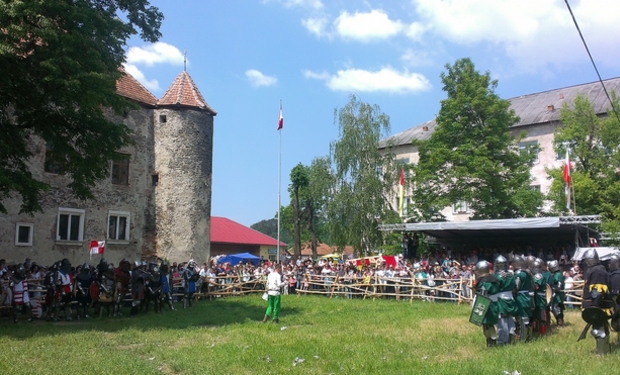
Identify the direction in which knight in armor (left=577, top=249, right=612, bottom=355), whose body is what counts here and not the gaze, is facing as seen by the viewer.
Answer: to the viewer's left

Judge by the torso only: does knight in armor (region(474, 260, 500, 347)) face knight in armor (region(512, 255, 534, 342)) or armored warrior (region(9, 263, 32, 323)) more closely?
the armored warrior

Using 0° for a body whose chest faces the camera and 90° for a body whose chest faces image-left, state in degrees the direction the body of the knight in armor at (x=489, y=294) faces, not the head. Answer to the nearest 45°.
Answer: approximately 90°

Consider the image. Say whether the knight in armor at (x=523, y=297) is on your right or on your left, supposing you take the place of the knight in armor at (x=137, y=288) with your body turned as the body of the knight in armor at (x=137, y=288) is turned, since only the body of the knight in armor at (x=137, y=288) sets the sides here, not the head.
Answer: on your right

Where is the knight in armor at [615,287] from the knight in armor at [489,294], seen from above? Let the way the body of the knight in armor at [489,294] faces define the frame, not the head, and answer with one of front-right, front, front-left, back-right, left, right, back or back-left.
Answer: back

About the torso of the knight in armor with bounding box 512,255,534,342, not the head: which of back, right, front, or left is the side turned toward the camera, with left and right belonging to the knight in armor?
left

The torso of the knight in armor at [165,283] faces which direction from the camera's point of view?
to the viewer's right

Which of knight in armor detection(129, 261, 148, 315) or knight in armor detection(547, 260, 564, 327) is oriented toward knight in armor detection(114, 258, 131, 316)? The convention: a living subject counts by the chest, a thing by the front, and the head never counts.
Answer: knight in armor detection(547, 260, 564, 327)

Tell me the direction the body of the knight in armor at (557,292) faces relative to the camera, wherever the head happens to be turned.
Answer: to the viewer's left

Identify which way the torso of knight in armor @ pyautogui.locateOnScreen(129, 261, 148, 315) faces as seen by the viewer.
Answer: to the viewer's right
